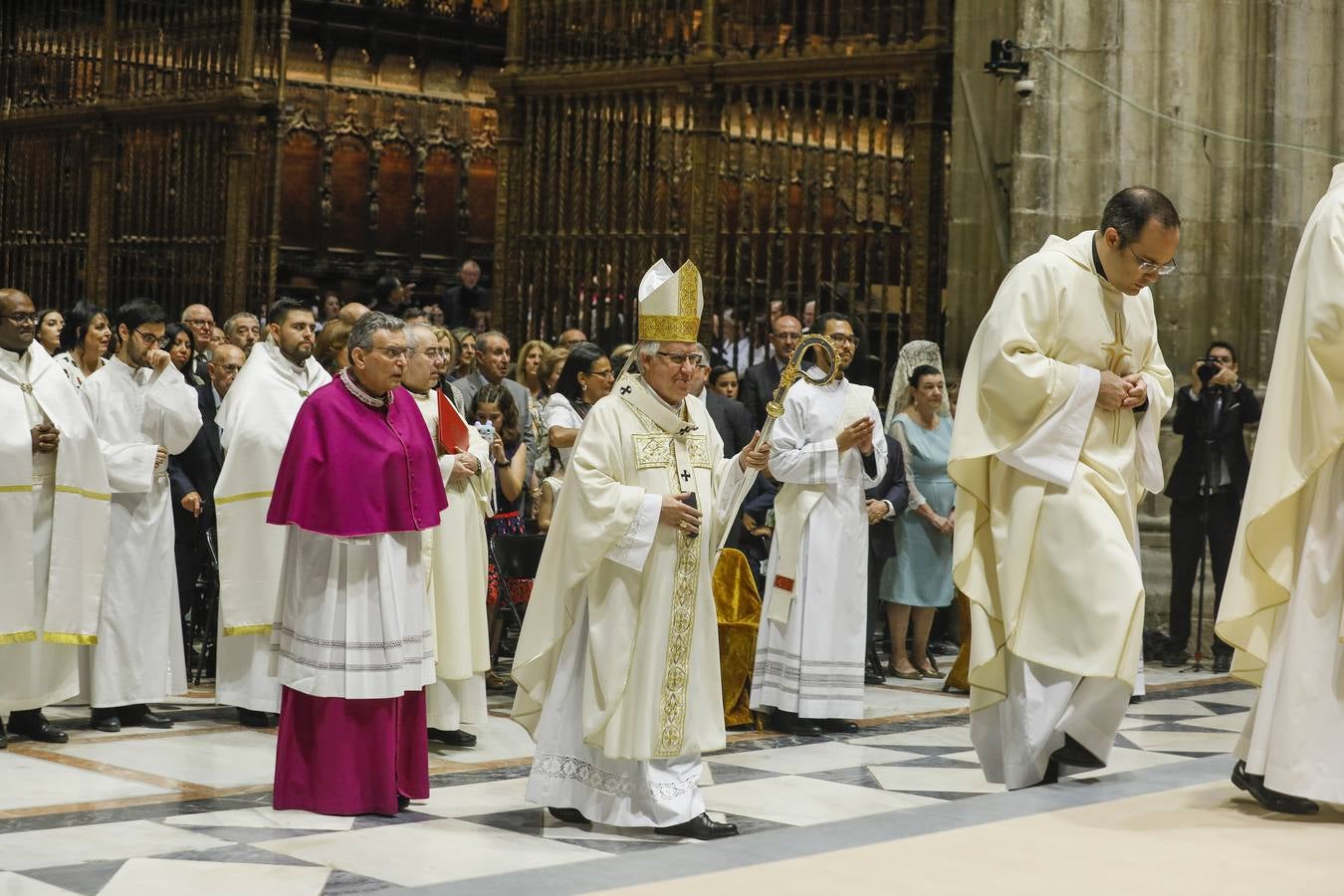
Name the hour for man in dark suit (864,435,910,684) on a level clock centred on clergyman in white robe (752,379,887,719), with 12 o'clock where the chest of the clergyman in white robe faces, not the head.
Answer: The man in dark suit is roughly at 8 o'clock from the clergyman in white robe.

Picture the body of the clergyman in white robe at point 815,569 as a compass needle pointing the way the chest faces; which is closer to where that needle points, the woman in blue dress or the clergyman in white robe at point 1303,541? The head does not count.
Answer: the clergyman in white robe

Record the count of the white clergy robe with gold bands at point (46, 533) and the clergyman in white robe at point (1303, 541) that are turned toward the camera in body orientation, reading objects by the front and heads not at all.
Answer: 1

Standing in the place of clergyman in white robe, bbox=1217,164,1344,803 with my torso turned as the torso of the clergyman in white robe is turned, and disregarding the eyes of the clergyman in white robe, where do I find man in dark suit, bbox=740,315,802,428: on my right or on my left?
on my left

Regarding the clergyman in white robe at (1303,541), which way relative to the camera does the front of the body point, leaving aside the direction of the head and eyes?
to the viewer's right

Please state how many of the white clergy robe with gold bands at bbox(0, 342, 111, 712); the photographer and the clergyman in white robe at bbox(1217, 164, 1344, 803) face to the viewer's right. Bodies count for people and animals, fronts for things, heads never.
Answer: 1

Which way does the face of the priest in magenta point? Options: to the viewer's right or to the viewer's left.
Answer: to the viewer's right

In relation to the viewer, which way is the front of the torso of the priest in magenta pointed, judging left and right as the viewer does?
facing the viewer and to the right of the viewer

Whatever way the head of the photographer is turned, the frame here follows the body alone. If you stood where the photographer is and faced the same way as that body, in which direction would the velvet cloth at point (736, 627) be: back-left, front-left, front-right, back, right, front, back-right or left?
front-right

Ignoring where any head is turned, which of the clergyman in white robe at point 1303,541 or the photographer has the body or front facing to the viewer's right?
the clergyman in white robe

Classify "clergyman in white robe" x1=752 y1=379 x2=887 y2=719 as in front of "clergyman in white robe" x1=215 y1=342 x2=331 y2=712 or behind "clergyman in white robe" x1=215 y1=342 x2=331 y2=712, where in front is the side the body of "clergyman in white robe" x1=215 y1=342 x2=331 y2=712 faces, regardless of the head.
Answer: in front

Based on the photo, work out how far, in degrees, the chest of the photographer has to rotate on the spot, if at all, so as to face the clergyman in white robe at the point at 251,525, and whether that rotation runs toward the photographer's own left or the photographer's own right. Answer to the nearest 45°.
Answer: approximately 45° to the photographer's own right

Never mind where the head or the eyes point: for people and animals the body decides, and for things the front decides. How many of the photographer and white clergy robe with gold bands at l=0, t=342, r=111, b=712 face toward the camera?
2

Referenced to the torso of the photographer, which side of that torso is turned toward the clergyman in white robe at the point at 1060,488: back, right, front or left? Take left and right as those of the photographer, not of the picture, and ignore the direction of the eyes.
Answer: front
